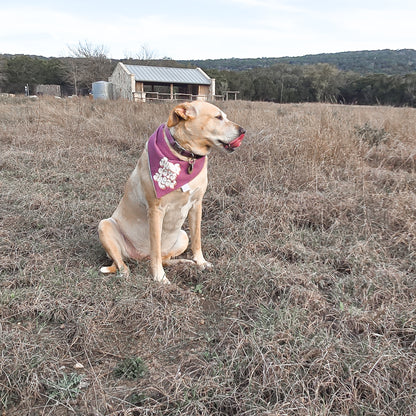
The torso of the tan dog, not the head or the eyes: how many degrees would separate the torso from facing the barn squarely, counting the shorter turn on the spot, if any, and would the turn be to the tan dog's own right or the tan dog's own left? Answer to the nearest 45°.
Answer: approximately 135° to the tan dog's own left

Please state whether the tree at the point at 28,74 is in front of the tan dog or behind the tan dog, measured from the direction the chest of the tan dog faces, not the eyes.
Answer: behind

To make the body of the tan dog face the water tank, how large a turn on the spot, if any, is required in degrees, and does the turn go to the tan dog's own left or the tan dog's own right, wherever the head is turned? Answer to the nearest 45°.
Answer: approximately 135° to the tan dog's own left

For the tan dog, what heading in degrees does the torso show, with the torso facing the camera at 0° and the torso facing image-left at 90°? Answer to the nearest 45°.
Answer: approximately 315°
